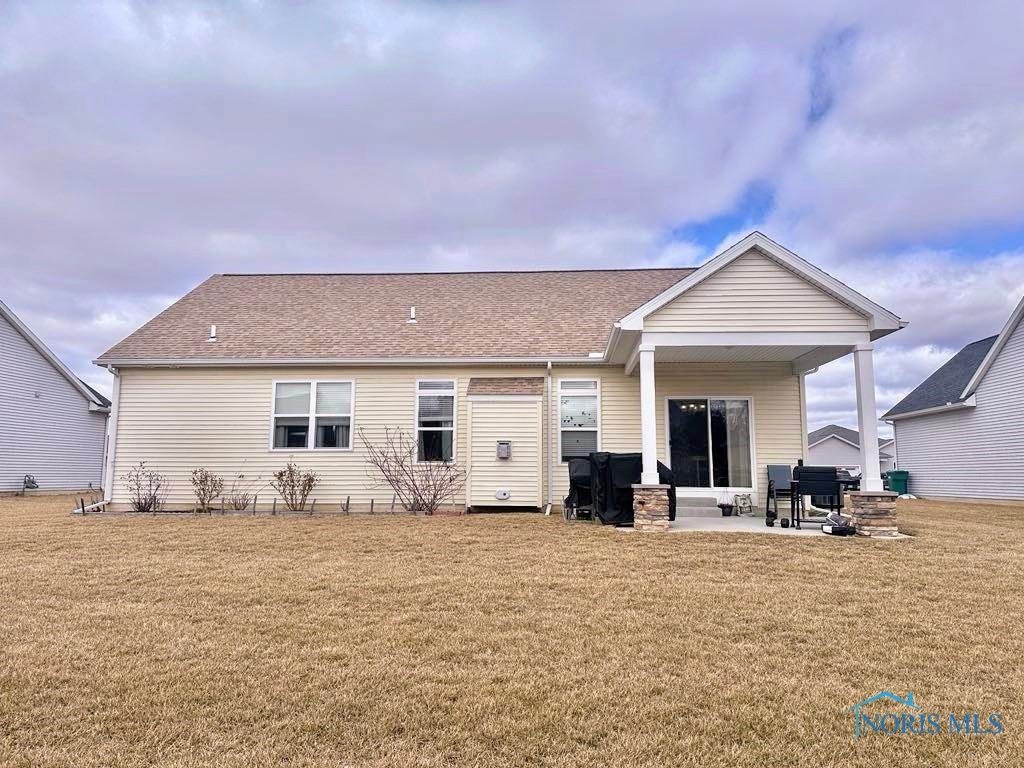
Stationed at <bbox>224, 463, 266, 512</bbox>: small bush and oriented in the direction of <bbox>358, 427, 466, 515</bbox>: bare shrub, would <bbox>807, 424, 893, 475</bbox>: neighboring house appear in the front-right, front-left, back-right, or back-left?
front-left

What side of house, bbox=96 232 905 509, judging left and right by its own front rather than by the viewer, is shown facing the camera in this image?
back

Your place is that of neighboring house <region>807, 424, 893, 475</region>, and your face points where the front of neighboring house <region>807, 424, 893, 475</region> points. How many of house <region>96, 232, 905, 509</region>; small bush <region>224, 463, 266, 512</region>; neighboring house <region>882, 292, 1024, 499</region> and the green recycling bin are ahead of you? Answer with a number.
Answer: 4

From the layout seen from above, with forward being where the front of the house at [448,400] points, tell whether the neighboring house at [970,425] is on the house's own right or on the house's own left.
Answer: on the house's own right

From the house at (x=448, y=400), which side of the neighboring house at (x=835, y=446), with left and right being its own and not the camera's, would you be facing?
front

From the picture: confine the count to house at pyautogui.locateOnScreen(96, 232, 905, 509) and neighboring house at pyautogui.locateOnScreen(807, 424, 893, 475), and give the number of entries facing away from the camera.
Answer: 1

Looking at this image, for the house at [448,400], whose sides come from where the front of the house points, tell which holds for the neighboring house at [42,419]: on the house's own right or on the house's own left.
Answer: on the house's own left

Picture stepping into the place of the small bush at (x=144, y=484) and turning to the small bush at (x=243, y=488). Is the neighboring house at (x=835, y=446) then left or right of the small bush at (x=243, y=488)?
left

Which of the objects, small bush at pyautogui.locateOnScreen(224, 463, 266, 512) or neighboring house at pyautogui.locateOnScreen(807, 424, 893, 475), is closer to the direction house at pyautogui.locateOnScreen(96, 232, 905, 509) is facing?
the neighboring house

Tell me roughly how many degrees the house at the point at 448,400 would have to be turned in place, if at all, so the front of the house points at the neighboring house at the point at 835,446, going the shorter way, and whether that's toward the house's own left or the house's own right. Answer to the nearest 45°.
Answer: approximately 45° to the house's own right

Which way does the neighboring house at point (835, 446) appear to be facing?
toward the camera

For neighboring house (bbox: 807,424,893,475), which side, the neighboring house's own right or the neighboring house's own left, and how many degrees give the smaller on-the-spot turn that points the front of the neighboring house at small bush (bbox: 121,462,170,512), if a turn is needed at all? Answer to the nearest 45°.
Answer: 0° — it already faces it

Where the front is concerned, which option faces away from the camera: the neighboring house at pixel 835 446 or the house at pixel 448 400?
the house
